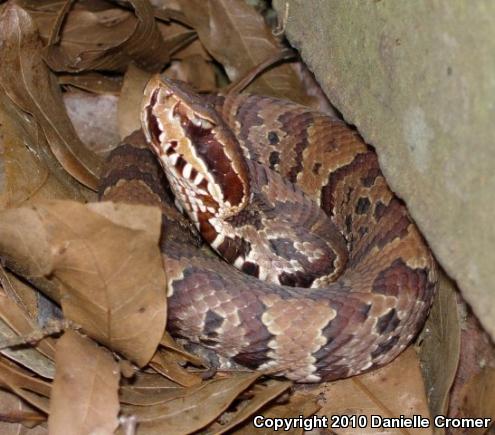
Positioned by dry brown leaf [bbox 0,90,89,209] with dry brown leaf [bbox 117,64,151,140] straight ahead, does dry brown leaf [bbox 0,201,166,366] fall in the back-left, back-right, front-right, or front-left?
back-right
